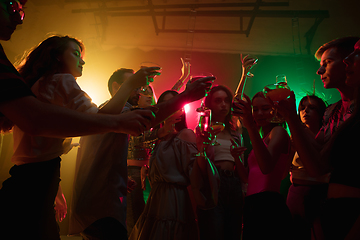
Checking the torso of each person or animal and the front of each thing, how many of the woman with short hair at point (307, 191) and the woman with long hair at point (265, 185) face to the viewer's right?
0

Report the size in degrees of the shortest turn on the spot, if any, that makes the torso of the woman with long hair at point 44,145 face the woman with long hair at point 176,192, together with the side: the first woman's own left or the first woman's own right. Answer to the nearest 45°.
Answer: approximately 45° to the first woman's own left

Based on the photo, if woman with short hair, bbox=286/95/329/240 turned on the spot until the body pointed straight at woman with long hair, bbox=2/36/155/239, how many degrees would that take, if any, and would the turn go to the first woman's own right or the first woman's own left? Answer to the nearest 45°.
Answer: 0° — they already face them

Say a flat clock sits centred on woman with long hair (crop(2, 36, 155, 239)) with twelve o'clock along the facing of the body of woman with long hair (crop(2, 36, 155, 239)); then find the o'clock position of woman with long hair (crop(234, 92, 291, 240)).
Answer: woman with long hair (crop(234, 92, 291, 240)) is roughly at 12 o'clock from woman with long hair (crop(2, 36, 155, 239)).

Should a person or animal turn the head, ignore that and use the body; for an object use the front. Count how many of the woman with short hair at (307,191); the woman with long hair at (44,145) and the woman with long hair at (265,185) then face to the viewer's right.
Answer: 1

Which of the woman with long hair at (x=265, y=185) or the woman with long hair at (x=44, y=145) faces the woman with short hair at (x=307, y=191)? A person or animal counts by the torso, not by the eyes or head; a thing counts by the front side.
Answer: the woman with long hair at (x=44, y=145)

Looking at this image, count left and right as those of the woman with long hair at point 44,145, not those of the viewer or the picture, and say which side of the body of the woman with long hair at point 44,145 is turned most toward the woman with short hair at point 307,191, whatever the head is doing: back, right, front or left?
front

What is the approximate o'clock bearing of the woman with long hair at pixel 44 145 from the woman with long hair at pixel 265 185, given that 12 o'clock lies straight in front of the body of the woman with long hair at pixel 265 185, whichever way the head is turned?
the woman with long hair at pixel 44 145 is roughly at 12 o'clock from the woman with long hair at pixel 265 185.

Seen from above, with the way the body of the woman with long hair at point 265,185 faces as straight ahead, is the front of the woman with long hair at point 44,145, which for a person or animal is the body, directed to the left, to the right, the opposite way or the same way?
the opposite way

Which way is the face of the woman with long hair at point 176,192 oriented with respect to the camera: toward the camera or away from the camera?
away from the camera

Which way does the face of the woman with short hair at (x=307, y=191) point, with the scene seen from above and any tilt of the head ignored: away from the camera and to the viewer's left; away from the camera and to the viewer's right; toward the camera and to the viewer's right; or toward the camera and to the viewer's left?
toward the camera and to the viewer's left

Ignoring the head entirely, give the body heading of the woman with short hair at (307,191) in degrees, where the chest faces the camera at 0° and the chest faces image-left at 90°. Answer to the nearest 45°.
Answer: approximately 45°

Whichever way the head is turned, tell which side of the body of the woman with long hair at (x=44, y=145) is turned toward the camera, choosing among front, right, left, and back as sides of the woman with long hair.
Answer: right
